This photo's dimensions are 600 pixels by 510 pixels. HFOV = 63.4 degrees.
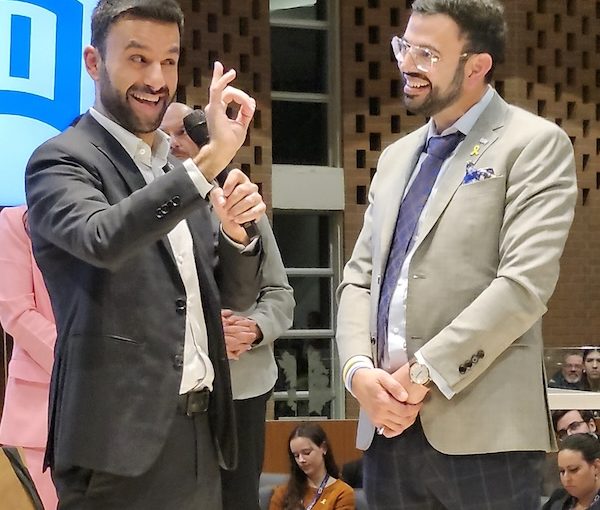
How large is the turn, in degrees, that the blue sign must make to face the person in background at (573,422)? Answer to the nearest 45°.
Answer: approximately 90° to its left

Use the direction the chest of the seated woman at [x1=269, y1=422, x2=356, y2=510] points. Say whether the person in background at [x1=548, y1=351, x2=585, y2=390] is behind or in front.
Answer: behind

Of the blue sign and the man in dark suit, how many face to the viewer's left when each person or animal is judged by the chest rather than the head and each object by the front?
0

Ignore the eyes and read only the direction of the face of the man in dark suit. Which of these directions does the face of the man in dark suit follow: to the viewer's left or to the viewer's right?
to the viewer's right

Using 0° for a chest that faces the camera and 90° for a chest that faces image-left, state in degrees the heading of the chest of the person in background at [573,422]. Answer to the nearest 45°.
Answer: approximately 45°

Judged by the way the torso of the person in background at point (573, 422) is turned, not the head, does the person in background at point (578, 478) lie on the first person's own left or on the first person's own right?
on the first person's own left

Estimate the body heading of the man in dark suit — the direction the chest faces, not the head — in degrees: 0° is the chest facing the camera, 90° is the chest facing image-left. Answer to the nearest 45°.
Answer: approximately 315°

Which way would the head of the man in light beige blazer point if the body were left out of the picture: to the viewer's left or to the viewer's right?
to the viewer's left
